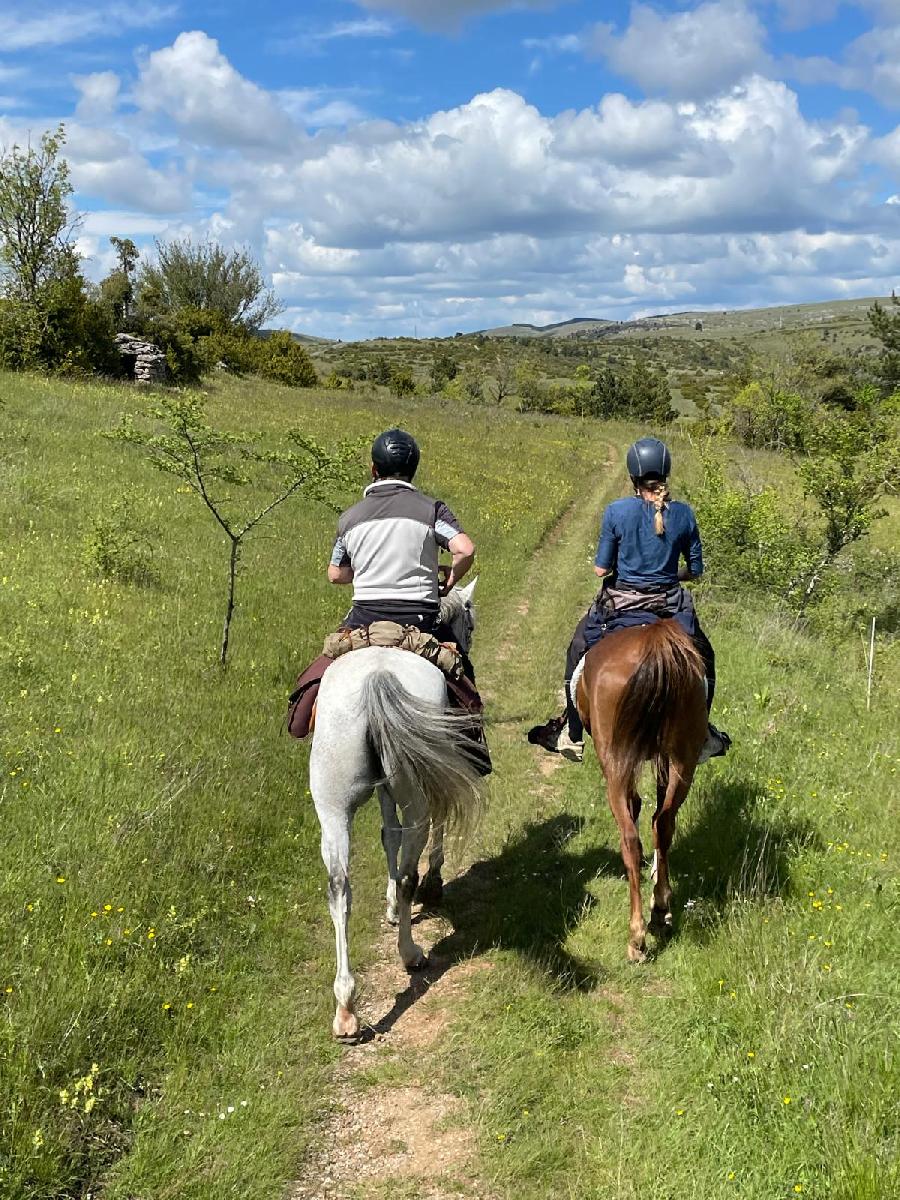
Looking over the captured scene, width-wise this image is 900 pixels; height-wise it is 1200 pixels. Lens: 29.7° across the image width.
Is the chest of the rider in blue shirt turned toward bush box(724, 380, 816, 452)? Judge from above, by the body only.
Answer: yes

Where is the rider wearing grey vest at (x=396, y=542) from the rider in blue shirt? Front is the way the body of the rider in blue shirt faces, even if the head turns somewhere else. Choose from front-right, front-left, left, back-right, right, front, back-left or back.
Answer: back-left

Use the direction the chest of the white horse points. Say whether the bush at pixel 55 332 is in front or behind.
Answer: in front

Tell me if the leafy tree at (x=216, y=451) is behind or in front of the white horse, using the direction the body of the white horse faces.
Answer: in front

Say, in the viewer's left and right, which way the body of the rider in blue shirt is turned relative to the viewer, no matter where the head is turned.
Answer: facing away from the viewer

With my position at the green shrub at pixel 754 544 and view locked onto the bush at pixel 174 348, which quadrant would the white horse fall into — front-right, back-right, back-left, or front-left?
back-left

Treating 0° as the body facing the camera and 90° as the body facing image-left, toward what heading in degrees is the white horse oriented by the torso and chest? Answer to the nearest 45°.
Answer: approximately 180°

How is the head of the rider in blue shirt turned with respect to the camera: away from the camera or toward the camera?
away from the camera

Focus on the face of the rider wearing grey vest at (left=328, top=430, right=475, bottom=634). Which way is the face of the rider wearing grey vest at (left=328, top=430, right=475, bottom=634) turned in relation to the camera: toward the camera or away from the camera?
away from the camera
